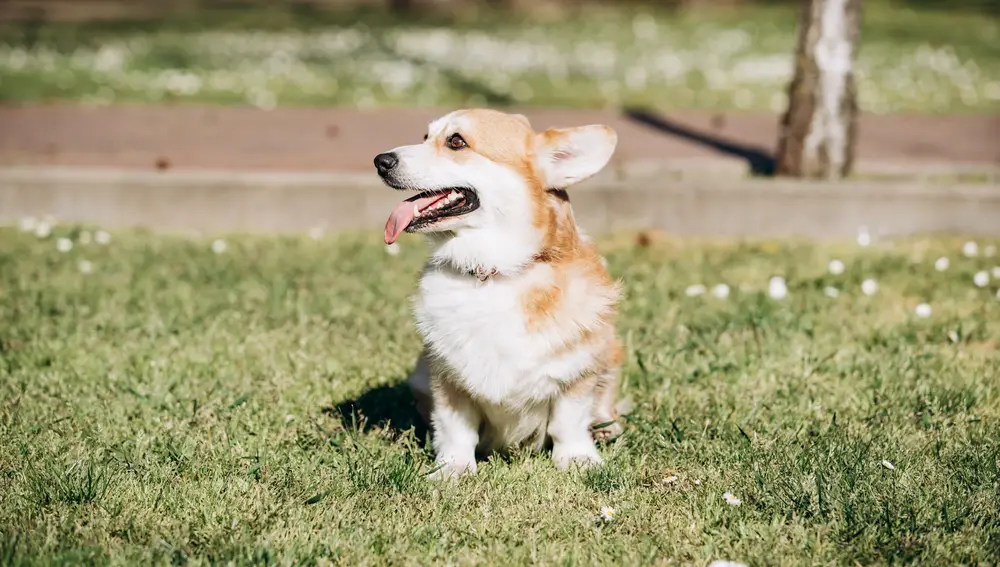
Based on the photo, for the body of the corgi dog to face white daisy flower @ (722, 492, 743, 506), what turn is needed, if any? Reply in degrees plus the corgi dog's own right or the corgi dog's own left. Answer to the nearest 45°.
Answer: approximately 90° to the corgi dog's own left

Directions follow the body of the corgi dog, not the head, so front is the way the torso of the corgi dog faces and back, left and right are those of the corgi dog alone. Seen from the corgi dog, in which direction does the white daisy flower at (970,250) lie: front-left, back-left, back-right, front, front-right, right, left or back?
back

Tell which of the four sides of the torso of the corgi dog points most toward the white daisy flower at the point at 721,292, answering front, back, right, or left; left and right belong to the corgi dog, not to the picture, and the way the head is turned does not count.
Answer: back

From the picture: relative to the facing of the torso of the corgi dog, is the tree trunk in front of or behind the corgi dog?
behind

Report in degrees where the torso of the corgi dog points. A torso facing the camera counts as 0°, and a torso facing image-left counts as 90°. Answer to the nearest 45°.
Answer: approximately 45°

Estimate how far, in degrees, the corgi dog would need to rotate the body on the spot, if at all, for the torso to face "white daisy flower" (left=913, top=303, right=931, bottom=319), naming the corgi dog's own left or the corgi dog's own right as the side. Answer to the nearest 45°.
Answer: approximately 180°

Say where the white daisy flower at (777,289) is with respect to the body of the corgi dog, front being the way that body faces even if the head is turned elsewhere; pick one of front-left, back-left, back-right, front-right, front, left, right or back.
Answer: back

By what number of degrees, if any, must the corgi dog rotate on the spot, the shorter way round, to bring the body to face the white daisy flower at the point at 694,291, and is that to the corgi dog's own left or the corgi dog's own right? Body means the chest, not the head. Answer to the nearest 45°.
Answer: approximately 180°

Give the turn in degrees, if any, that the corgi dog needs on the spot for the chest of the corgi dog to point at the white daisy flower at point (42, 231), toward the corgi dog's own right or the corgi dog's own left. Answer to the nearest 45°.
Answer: approximately 90° to the corgi dog's own right
